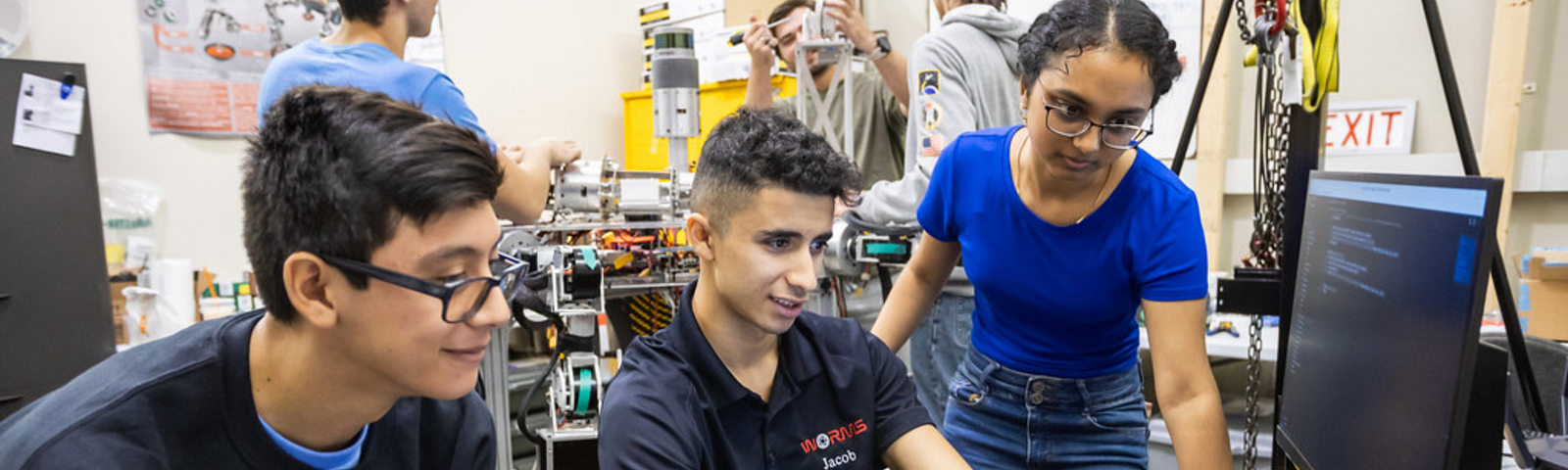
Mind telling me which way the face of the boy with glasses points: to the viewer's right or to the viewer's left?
to the viewer's right

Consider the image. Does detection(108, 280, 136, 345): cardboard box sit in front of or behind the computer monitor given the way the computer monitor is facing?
in front

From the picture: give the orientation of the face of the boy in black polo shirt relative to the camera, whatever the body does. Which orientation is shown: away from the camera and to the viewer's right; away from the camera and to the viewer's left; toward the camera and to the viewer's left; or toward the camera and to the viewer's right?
toward the camera and to the viewer's right

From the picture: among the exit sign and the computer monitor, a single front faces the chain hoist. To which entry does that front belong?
the exit sign

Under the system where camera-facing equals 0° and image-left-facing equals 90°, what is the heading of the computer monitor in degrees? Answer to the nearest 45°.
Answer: approximately 45°

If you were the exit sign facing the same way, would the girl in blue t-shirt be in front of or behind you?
in front

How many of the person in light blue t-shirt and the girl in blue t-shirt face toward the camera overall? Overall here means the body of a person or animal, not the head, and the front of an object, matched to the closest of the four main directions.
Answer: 1

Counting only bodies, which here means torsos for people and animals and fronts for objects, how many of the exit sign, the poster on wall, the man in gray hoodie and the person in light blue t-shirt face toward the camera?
2

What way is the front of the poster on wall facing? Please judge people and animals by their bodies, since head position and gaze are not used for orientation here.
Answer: toward the camera

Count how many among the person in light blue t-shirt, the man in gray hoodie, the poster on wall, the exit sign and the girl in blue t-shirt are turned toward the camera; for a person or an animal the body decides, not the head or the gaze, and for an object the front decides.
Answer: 3

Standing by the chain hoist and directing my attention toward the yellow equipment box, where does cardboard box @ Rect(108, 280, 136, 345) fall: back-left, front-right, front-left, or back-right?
front-left

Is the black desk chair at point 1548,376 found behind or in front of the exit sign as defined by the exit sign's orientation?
in front

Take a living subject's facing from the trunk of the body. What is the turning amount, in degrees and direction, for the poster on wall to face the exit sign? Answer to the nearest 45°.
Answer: approximately 45° to its left

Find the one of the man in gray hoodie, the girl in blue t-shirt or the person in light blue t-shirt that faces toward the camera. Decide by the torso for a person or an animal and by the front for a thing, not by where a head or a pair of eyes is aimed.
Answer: the girl in blue t-shirt

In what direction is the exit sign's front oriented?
toward the camera

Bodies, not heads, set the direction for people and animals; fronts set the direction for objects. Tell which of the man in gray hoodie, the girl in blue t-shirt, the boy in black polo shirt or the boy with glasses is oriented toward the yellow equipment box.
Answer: the man in gray hoodie

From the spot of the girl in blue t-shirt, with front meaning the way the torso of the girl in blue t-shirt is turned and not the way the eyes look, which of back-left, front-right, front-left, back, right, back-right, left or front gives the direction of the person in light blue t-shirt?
right

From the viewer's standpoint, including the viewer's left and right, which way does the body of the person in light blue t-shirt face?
facing away from the viewer and to the right of the viewer
